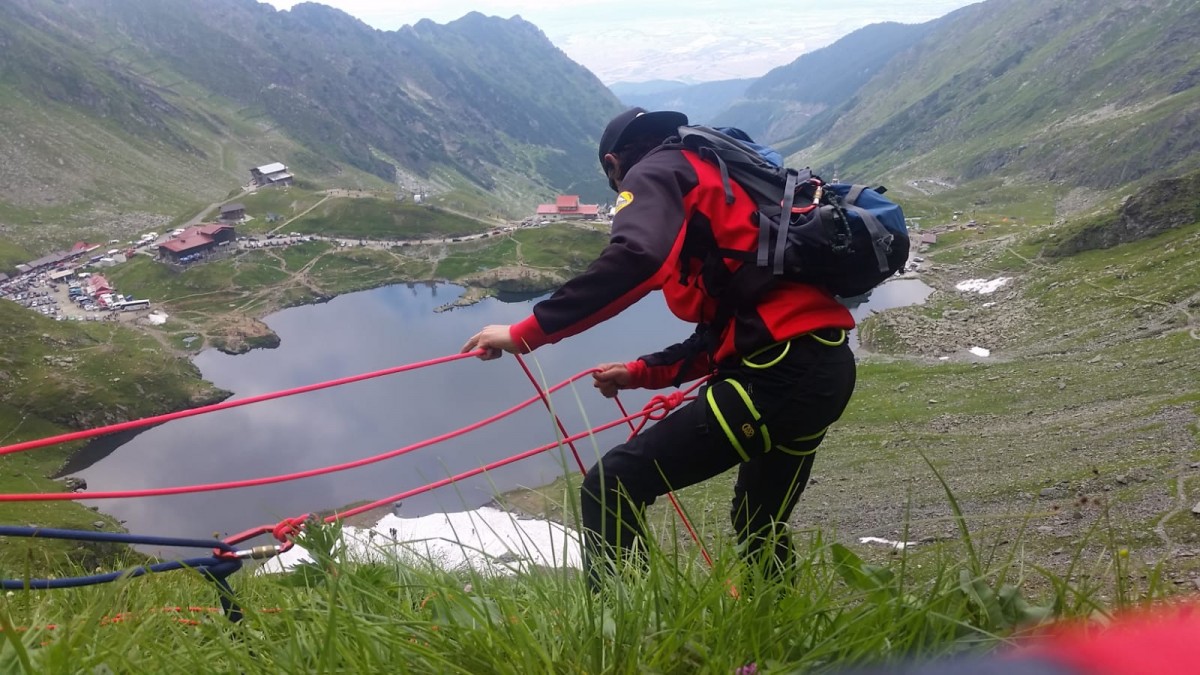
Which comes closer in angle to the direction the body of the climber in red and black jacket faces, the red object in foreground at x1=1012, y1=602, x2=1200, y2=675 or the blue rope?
the blue rope

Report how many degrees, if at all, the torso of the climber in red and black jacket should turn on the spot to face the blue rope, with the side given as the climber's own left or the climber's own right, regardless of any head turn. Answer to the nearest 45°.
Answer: approximately 45° to the climber's own left

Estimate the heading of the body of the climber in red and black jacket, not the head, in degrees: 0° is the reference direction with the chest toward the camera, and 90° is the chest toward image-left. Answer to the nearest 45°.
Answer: approximately 90°
